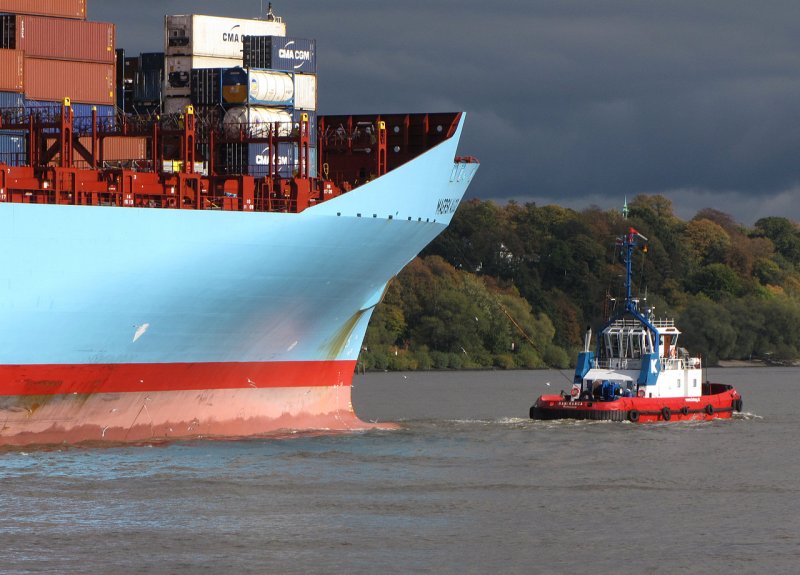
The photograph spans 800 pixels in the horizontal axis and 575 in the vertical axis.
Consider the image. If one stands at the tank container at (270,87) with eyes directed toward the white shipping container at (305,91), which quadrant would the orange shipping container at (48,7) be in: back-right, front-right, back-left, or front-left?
back-left

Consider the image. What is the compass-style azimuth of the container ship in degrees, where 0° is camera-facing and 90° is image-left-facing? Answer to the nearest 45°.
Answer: approximately 225°

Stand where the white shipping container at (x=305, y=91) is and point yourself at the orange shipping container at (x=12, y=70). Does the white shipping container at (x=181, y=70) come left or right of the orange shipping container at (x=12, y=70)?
right
